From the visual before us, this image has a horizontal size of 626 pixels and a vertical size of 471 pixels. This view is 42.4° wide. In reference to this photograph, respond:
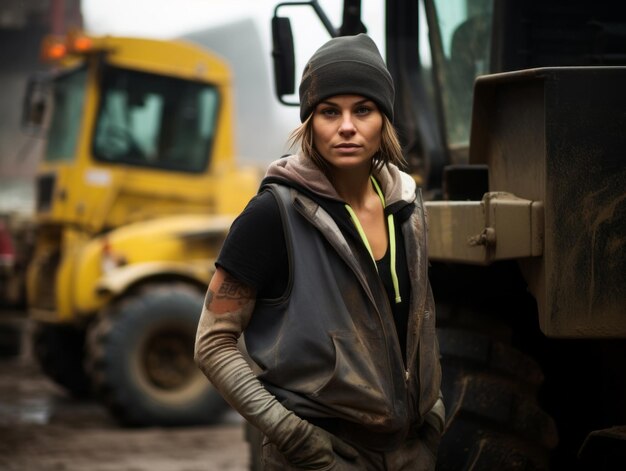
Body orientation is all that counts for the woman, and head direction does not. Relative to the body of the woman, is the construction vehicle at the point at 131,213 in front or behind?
behind

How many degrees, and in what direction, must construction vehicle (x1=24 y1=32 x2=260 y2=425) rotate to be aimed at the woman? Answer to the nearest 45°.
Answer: approximately 45° to its left
